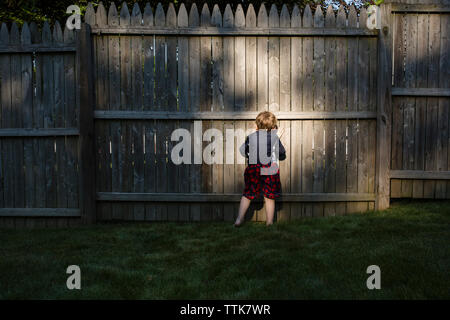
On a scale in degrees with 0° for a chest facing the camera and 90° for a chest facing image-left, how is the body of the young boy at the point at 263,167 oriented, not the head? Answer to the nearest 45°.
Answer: approximately 180°

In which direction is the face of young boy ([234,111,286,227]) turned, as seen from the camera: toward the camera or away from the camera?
away from the camera
